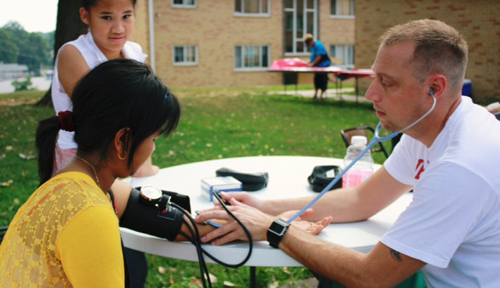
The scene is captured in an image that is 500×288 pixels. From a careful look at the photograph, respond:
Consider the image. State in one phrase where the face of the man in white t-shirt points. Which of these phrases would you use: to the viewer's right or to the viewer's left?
to the viewer's left

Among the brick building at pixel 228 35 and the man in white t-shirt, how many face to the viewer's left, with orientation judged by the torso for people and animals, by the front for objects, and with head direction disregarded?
1

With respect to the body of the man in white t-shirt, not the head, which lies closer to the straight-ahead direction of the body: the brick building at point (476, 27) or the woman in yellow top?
the woman in yellow top

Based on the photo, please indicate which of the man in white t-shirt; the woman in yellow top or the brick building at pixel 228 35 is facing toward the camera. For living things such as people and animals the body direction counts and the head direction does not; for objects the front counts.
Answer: the brick building

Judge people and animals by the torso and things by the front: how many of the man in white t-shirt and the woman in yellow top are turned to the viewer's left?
1

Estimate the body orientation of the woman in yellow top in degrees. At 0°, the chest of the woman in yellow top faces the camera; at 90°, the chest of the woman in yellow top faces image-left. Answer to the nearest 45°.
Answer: approximately 225°

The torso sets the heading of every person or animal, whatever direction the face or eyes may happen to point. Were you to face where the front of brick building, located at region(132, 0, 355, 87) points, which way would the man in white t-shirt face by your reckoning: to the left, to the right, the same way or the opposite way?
to the right

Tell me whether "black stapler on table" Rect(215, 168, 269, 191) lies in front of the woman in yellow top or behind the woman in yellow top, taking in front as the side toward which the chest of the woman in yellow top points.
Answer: in front

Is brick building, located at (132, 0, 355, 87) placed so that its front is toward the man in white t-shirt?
yes

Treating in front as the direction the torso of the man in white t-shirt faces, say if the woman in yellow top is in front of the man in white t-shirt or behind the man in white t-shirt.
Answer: in front

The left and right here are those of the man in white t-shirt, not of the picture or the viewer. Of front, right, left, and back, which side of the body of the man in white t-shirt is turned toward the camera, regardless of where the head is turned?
left
